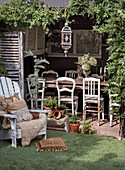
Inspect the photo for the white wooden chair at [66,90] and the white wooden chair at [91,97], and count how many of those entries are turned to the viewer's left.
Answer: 0
